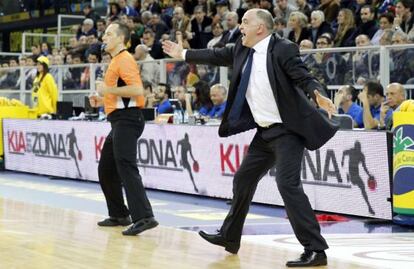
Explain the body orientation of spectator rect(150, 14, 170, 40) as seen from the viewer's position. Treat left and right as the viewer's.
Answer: facing the viewer and to the left of the viewer

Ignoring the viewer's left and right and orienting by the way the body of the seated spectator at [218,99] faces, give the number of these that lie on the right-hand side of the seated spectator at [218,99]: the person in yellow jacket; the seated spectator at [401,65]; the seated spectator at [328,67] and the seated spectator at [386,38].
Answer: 1

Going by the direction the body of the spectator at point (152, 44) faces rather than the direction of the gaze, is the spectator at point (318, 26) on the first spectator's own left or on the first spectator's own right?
on the first spectator's own left

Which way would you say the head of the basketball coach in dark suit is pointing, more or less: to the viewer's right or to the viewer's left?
to the viewer's left

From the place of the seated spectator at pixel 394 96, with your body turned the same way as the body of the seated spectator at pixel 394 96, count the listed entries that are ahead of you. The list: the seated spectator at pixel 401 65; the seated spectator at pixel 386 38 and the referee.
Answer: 1

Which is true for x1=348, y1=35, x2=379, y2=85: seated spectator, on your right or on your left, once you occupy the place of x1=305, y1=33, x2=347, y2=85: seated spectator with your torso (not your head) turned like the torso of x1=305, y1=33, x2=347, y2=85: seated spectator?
on your left

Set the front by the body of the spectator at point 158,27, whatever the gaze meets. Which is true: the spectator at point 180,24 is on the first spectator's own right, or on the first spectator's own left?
on the first spectator's own left

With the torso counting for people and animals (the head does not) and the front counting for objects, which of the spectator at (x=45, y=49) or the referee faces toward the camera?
the spectator

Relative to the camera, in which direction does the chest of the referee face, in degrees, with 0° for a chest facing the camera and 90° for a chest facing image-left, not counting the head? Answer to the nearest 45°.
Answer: approximately 90°

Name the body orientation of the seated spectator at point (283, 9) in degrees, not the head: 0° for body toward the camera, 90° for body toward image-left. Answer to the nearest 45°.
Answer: approximately 45°

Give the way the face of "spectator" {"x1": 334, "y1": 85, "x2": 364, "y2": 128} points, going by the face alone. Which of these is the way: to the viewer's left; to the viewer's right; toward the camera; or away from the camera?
to the viewer's left

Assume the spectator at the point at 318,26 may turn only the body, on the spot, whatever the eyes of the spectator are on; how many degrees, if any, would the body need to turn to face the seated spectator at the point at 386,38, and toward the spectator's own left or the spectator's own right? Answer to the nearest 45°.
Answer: approximately 90° to the spectator's own left

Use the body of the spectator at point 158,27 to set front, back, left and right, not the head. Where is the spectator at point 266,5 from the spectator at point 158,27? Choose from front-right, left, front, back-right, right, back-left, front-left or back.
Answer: left
